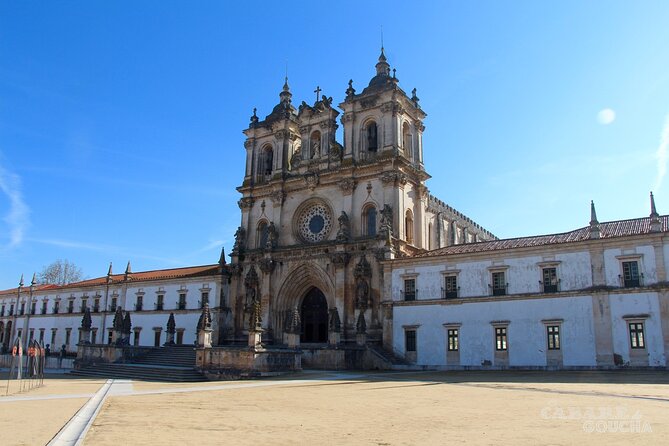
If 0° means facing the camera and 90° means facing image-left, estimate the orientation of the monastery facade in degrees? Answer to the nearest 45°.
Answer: approximately 45°
